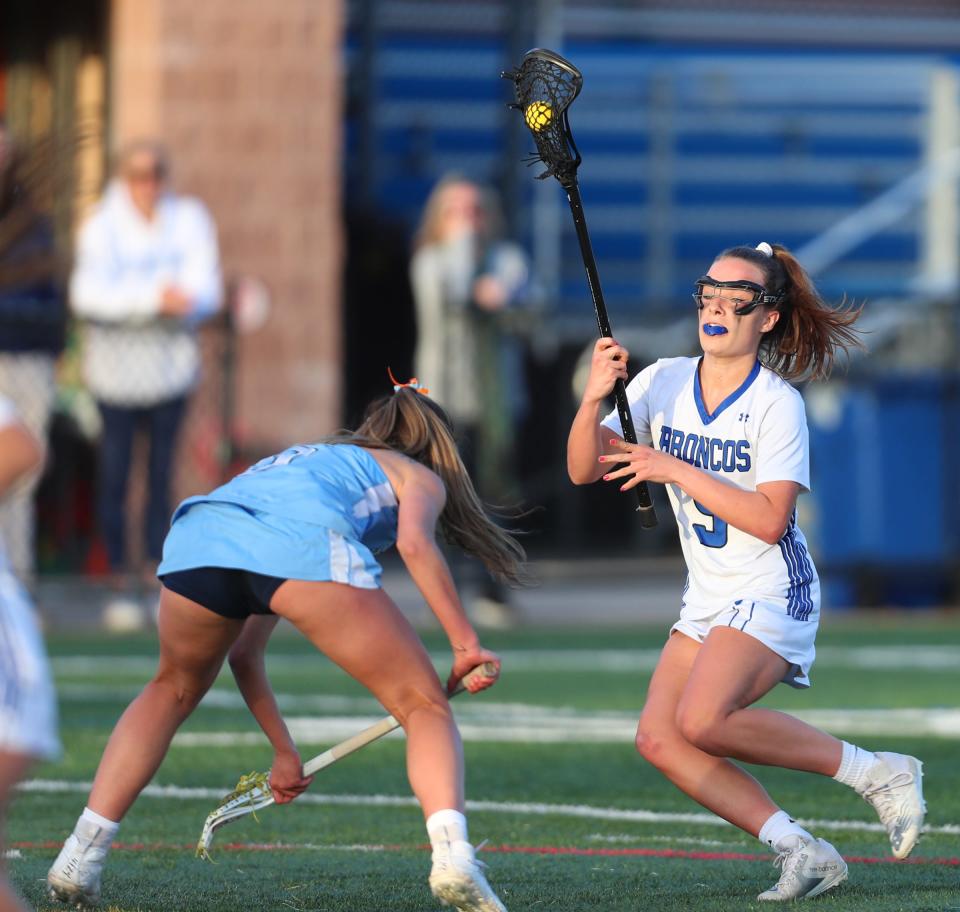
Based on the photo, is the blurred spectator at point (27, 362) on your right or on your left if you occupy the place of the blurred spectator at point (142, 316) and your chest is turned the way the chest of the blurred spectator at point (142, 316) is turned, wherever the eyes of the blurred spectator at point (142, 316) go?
on your right

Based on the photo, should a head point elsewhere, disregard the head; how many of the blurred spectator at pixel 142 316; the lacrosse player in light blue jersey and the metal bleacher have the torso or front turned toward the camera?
2

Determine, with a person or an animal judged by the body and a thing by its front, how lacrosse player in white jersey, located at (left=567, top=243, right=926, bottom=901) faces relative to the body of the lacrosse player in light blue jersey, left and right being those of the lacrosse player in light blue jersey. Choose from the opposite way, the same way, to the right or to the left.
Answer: the opposite way

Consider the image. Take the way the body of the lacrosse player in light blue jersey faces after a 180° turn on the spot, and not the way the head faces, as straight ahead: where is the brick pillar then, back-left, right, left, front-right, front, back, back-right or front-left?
back-right

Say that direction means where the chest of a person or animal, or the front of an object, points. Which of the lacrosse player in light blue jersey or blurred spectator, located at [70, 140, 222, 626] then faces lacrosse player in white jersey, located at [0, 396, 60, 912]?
the blurred spectator

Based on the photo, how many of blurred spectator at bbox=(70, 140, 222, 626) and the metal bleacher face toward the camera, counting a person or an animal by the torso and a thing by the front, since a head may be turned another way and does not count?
2

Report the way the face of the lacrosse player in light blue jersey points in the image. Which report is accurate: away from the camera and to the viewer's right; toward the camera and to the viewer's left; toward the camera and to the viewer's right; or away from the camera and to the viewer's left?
away from the camera and to the viewer's right

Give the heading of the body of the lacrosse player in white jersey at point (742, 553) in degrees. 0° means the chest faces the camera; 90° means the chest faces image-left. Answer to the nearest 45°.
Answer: approximately 45°

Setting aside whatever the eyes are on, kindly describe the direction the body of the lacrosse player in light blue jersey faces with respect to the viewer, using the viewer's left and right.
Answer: facing away from the viewer and to the right of the viewer

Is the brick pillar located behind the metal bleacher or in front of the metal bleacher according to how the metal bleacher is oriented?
in front

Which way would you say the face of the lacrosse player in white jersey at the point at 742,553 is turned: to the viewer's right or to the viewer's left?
to the viewer's left
